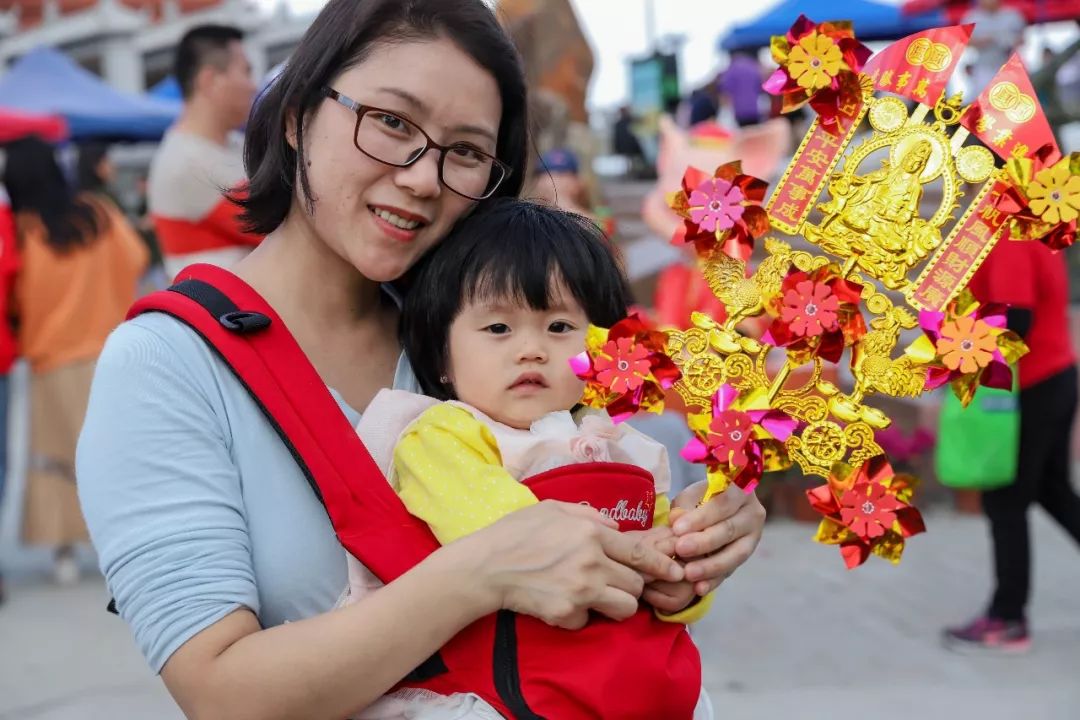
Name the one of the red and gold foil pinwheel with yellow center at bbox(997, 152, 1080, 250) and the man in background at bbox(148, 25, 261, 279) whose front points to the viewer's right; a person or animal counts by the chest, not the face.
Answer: the man in background

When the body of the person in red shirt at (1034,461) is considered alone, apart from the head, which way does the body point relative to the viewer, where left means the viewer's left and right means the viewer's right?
facing to the left of the viewer

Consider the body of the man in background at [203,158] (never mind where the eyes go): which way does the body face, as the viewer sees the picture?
to the viewer's right

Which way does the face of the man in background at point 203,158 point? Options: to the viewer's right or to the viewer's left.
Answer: to the viewer's right

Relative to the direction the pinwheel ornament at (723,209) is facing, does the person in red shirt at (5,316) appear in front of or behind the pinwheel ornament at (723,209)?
behind

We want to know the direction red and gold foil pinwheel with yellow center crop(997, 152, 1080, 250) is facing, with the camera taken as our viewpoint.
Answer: facing the viewer

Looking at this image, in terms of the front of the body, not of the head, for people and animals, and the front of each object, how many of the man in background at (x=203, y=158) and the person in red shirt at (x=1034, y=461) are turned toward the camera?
0

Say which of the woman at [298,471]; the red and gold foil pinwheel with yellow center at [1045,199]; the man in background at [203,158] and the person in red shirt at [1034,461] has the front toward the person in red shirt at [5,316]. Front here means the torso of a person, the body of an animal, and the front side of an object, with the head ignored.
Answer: the person in red shirt at [1034,461]

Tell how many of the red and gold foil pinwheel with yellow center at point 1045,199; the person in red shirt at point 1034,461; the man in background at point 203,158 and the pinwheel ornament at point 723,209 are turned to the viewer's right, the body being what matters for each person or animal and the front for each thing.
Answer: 1

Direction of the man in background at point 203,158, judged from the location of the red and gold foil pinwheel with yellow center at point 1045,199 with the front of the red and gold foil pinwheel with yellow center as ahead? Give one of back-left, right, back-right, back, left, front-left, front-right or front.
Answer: back-right

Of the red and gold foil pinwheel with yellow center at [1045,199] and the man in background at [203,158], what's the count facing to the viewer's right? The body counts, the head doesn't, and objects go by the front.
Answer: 1

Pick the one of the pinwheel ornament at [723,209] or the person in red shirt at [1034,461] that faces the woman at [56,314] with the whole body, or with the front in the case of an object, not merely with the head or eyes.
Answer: the person in red shirt

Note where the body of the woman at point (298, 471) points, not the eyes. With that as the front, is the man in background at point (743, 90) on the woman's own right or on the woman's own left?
on the woman's own left

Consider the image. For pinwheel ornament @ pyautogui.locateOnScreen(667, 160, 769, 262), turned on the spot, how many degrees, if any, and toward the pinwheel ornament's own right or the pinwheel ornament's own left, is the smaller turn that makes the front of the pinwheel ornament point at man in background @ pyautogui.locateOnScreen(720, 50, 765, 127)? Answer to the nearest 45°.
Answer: approximately 180°

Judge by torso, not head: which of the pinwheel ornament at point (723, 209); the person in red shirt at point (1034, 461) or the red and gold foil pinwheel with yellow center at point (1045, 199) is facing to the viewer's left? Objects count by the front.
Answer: the person in red shirt

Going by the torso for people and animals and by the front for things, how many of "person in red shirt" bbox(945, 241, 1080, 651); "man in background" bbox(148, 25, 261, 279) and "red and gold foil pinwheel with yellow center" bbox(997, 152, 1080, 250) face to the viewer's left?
1

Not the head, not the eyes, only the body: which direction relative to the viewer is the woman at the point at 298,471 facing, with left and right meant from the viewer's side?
facing the viewer and to the right of the viewer

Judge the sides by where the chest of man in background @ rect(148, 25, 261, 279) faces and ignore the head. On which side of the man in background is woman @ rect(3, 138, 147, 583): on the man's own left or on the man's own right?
on the man's own left

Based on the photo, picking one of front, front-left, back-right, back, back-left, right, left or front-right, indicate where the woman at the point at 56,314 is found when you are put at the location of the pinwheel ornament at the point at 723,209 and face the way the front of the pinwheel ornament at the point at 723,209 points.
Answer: back-right

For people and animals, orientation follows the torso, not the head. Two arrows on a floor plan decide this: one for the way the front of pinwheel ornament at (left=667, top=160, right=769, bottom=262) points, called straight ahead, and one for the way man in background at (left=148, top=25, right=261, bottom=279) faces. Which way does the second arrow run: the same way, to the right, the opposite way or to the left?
to the left

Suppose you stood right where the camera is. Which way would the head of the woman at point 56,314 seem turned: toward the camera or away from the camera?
away from the camera
